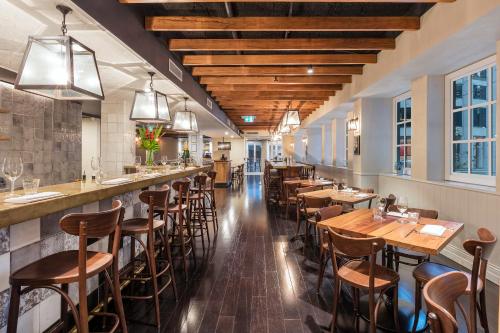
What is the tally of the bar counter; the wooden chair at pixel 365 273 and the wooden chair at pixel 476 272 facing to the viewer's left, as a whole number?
1

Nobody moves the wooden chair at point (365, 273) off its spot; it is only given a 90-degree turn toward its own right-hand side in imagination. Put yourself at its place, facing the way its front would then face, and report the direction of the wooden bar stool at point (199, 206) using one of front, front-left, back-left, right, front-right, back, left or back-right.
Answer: back

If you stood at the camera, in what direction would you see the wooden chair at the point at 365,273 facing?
facing away from the viewer and to the right of the viewer

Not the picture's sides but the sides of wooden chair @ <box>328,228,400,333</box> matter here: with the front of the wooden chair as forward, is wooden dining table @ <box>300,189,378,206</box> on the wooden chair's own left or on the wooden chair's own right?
on the wooden chair's own left

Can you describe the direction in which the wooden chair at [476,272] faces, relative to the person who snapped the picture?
facing to the left of the viewer

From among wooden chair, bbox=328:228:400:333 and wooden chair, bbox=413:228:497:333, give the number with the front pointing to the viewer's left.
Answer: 1

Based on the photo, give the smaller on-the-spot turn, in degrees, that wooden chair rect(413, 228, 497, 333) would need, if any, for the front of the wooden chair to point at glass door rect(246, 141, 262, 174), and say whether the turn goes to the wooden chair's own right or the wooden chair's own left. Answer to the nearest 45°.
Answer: approximately 45° to the wooden chair's own right

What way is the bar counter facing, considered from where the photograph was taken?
facing the viewer and to the right of the viewer

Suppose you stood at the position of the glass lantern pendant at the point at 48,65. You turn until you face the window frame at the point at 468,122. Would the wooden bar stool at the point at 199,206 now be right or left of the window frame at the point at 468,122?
left
